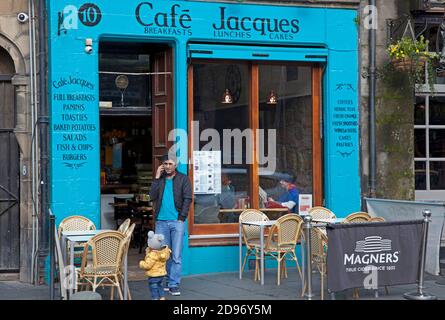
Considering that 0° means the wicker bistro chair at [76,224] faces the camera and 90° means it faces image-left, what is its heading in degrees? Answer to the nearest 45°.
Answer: approximately 0°

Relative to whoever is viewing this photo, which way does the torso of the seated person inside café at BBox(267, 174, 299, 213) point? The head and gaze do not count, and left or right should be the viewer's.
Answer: facing to the left of the viewer

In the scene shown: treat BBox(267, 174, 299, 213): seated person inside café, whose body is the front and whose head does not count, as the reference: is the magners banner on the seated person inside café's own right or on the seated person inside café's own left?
on the seated person inside café's own left

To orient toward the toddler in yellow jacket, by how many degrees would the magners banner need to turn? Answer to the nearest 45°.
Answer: approximately 90° to its right

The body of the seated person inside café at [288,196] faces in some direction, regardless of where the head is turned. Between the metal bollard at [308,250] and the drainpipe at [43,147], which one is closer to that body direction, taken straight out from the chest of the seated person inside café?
the drainpipe

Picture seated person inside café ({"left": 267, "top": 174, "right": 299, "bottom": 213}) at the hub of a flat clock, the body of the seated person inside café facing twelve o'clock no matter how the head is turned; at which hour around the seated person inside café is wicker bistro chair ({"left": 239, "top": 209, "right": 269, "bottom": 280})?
The wicker bistro chair is roughly at 10 o'clock from the seated person inside café.

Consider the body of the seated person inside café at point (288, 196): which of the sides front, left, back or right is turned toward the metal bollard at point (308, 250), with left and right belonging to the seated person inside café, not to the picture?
left

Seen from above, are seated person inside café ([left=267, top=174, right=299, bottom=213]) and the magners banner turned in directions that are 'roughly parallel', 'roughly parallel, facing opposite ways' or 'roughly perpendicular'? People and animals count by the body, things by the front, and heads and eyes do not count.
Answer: roughly perpendicular

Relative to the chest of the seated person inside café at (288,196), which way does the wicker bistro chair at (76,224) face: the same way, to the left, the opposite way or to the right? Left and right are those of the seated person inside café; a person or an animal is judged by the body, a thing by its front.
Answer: to the left

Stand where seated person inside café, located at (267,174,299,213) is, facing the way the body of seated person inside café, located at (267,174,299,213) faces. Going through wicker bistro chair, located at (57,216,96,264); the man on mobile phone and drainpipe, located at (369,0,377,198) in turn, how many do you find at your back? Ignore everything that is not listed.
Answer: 1

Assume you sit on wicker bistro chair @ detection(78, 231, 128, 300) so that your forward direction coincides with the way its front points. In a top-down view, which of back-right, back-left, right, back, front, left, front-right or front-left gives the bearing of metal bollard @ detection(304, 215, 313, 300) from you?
back-right
